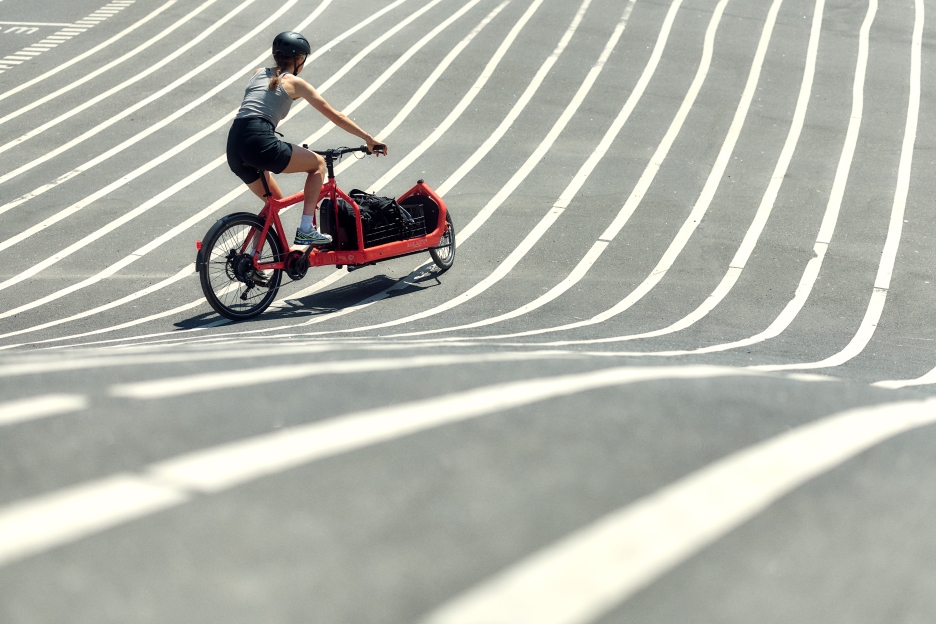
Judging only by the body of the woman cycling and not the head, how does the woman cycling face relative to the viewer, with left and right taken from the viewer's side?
facing away from the viewer and to the right of the viewer

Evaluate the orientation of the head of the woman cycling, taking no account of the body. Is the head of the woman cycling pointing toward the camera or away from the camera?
away from the camera
